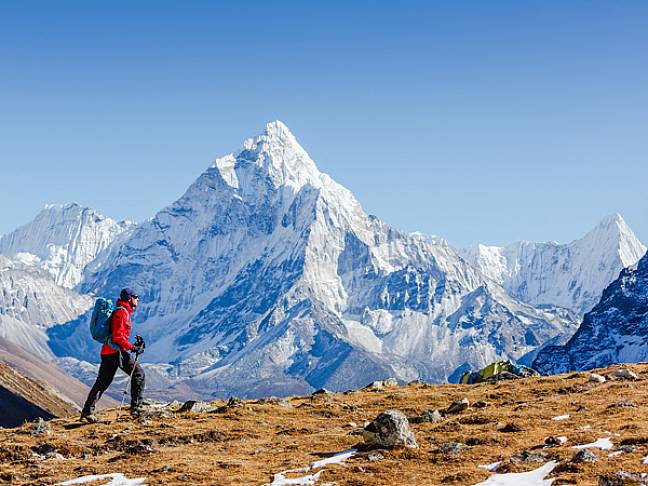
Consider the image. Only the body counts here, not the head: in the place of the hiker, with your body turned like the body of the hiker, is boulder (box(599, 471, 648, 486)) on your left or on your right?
on your right

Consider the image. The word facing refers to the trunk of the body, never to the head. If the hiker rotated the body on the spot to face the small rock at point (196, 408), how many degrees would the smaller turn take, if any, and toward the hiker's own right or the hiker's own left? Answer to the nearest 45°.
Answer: approximately 45° to the hiker's own left

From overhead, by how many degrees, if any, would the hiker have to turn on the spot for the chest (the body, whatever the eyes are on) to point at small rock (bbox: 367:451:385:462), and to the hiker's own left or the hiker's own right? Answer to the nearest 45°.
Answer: approximately 45° to the hiker's own right

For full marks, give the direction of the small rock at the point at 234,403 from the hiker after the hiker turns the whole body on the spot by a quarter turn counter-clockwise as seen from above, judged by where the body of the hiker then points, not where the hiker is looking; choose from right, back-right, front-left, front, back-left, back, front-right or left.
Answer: front-right

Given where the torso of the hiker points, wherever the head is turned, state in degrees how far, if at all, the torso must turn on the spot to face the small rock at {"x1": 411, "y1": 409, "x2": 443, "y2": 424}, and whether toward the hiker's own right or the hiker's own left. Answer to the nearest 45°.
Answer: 0° — they already face it

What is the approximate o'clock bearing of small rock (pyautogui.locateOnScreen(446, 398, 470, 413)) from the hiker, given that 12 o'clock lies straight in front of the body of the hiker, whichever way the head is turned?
The small rock is roughly at 12 o'clock from the hiker.

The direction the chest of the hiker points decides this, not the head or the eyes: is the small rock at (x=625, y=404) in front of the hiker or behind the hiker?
in front

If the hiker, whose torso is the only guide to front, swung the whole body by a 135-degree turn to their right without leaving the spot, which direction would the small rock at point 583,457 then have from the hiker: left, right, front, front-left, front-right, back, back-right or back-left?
left

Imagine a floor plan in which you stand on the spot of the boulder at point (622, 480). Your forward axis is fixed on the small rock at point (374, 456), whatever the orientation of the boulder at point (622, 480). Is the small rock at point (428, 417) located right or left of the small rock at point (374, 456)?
right

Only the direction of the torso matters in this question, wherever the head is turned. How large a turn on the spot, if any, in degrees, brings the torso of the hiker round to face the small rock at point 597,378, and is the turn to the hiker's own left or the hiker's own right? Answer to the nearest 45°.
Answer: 0° — they already face it

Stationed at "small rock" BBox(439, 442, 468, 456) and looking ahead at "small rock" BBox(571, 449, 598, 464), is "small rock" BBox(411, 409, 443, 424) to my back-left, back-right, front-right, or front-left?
back-left

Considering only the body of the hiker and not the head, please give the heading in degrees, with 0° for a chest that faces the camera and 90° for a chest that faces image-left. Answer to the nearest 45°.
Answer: approximately 270°

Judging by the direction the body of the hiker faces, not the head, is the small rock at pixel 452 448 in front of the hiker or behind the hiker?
in front

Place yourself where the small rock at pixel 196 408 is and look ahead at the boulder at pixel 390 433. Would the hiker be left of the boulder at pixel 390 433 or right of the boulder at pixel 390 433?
right

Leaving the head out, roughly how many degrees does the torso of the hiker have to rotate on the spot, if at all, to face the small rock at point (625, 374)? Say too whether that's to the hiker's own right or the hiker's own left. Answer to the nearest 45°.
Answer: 0° — they already face it
